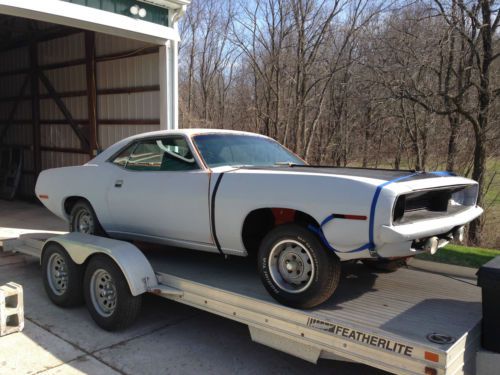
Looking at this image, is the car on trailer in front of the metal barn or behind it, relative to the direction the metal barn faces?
in front

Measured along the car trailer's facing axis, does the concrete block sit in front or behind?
behind

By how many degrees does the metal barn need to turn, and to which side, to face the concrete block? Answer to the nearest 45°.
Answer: approximately 45° to its right

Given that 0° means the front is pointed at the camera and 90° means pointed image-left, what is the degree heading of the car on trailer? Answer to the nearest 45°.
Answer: approximately 315°

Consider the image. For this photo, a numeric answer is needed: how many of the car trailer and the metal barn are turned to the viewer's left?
0

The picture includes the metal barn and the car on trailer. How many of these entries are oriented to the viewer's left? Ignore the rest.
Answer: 0

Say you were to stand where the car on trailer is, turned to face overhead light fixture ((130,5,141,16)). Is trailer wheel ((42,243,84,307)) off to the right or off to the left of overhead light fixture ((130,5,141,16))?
left

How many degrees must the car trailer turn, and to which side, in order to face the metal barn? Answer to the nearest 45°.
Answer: approximately 180°
